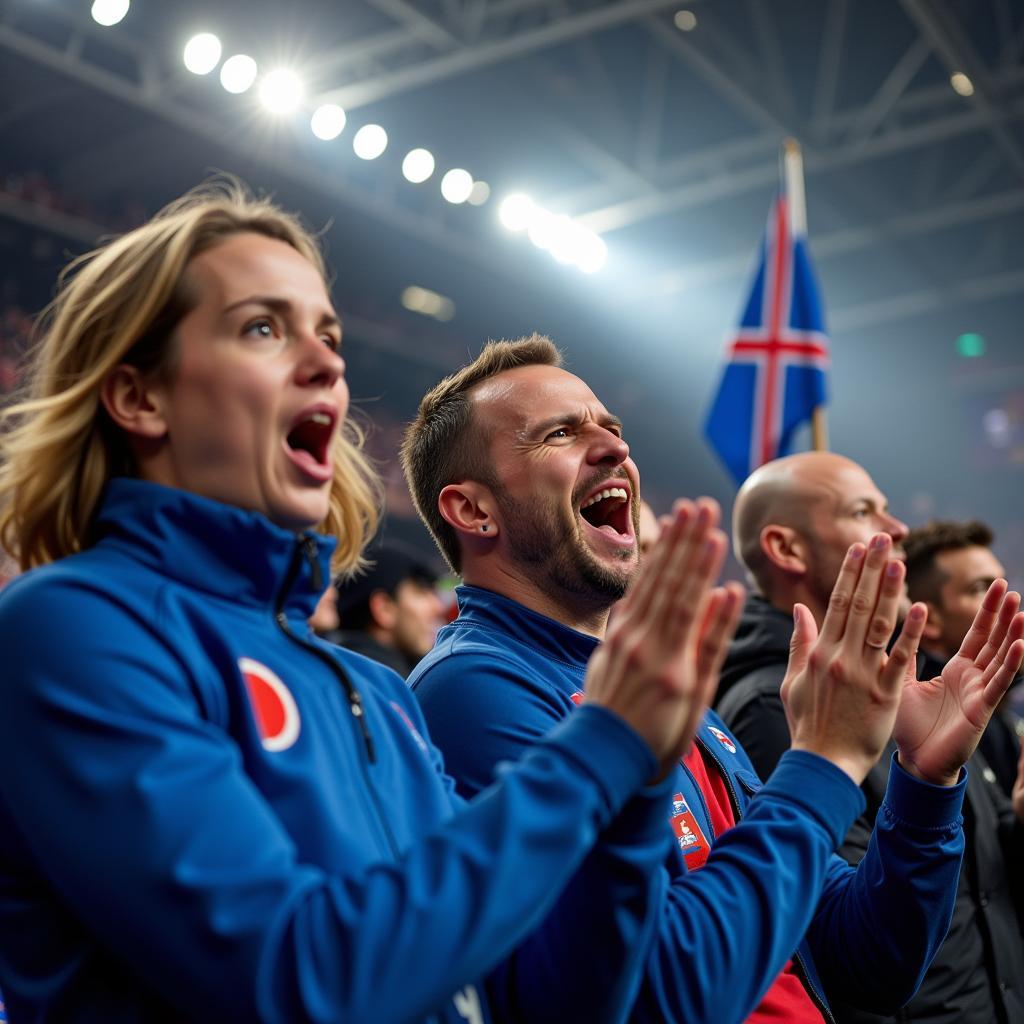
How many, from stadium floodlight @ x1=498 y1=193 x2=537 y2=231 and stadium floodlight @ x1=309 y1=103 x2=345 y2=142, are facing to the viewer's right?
0

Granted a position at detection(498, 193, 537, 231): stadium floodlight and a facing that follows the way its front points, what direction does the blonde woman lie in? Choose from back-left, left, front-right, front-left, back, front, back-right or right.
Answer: front

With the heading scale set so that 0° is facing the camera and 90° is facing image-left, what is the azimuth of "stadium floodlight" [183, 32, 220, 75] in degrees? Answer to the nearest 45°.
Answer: approximately 0°

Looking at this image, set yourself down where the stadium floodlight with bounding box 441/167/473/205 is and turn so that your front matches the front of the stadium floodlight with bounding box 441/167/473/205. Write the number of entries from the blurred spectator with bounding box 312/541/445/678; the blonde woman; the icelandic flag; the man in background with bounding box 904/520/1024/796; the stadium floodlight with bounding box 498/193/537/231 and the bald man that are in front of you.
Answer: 5

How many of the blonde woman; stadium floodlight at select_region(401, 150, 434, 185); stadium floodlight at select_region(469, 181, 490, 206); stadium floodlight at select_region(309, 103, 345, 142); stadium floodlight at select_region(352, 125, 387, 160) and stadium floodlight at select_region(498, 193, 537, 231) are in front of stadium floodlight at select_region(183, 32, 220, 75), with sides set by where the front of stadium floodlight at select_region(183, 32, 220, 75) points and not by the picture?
1

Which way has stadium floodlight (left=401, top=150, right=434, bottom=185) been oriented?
toward the camera

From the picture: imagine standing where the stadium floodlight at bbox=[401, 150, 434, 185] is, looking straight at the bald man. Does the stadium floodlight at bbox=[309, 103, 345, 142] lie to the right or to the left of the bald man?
right

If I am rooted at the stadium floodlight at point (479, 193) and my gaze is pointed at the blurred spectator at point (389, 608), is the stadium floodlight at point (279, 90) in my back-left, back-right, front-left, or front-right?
front-right

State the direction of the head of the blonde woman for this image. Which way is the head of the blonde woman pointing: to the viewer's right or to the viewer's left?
to the viewer's right

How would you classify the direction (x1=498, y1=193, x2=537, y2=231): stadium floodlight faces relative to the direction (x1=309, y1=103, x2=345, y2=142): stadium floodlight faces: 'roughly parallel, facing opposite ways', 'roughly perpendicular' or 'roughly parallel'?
roughly parallel

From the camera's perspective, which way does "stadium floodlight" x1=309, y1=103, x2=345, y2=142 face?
toward the camera

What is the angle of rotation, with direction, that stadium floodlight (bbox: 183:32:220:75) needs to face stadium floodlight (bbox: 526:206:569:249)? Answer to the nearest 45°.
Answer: approximately 135° to its left
